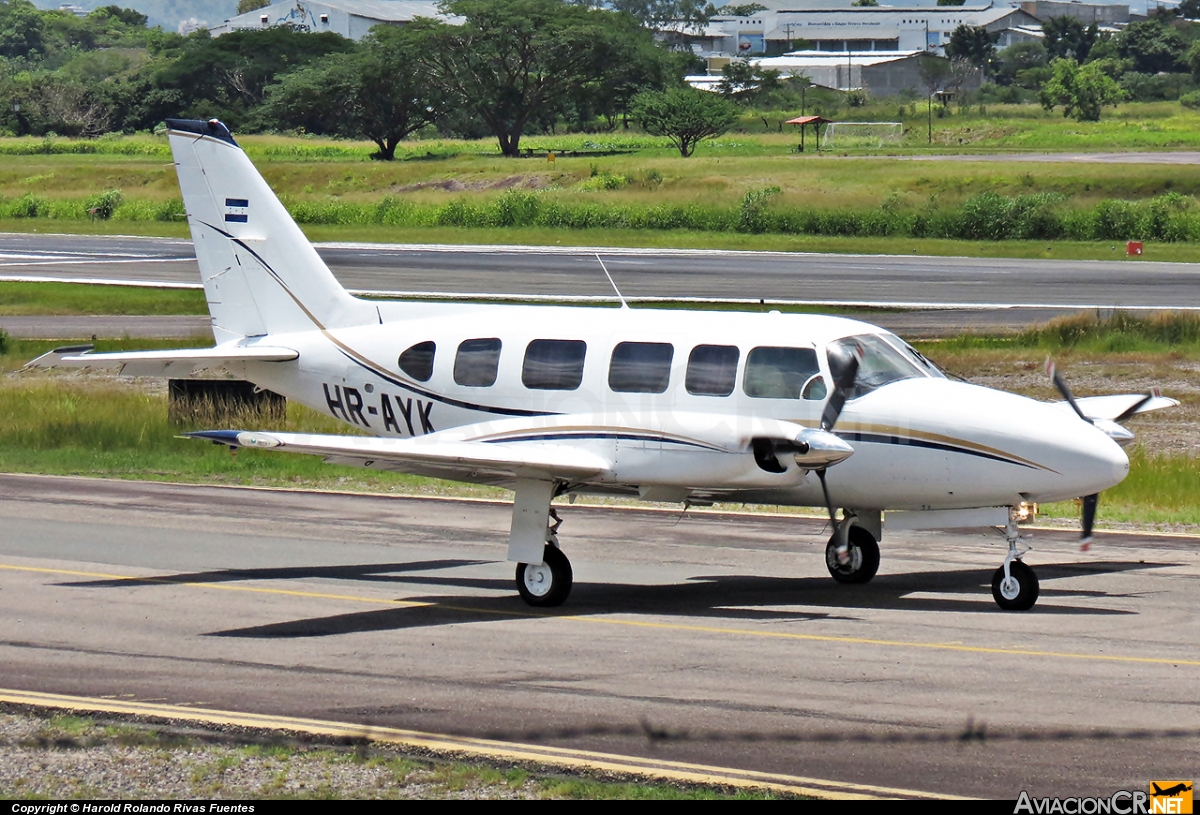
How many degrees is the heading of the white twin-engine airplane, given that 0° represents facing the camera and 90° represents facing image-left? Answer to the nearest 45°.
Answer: approximately 315°
